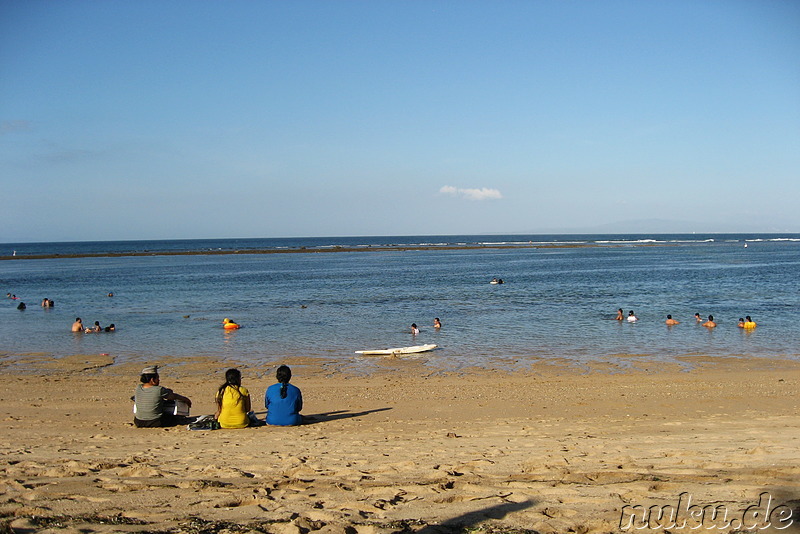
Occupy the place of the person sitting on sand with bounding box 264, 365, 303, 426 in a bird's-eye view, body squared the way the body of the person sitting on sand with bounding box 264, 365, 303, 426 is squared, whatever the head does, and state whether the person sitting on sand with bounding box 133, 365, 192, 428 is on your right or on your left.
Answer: on your left

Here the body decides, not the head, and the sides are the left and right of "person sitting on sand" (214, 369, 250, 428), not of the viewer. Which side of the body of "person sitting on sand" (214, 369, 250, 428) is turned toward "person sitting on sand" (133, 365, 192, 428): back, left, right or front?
left

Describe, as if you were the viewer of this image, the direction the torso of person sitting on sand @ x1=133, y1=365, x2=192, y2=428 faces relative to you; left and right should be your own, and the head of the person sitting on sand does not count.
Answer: facing away from the viewer and to the right of the viewer

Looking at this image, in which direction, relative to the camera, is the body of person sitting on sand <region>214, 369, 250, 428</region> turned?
away from the camera

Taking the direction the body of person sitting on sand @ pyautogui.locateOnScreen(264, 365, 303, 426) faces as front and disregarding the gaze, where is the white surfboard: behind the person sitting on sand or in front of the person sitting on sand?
in front

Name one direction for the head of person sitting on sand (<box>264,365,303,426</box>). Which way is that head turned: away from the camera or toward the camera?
away from the camera

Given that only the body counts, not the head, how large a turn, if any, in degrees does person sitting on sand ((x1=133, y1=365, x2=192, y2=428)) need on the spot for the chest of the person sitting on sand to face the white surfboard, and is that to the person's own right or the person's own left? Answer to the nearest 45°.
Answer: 0° — they already face it

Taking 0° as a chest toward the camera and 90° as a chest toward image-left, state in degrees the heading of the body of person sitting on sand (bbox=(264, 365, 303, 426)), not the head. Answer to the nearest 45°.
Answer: approximately 180°

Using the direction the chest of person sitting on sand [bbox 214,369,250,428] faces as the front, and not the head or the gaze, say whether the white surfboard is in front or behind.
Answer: in front

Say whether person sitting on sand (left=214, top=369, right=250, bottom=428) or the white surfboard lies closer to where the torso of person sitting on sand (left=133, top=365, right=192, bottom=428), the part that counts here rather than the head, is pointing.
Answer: the white surfboard
